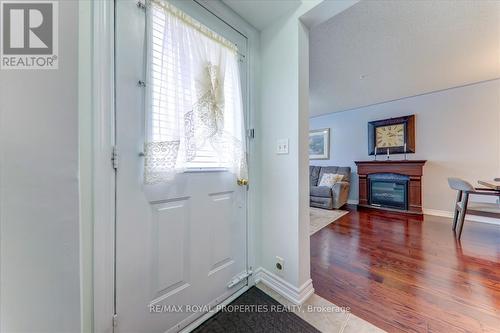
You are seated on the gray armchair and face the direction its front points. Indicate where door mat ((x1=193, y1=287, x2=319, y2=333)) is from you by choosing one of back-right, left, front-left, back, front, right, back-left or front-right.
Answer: front-left

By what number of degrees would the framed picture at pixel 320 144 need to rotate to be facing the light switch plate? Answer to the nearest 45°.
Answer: approximately 45° to its left

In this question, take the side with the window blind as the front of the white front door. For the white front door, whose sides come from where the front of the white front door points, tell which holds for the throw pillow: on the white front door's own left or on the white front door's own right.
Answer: on the white front door's own left

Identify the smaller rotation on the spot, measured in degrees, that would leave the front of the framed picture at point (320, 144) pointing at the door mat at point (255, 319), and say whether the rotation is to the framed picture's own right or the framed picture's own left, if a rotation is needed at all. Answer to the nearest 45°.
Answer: approximately 45° to the framed picture's own left

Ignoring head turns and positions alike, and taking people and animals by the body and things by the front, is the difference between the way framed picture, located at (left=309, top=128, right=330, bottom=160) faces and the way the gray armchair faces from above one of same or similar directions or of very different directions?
same or similar directions

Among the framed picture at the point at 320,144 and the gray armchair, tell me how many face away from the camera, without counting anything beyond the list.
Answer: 0

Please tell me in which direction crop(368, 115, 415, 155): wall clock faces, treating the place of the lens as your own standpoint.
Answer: facing the viewer and to the left of the viewer

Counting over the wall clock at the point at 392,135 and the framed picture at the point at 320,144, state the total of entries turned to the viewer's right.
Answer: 0

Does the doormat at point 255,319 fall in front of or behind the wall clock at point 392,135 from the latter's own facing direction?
in front
